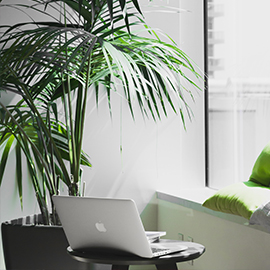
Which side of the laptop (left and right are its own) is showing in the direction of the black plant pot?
left

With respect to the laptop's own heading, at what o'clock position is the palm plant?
The palm plant is roughly at 10 o'clock from the laptop.

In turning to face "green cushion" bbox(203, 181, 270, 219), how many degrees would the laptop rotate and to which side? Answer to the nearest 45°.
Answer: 0° — it already faces it

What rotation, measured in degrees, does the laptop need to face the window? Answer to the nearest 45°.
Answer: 0° — it already faces it

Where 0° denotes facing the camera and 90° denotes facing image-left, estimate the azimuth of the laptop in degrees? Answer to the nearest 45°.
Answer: approximately 225°
